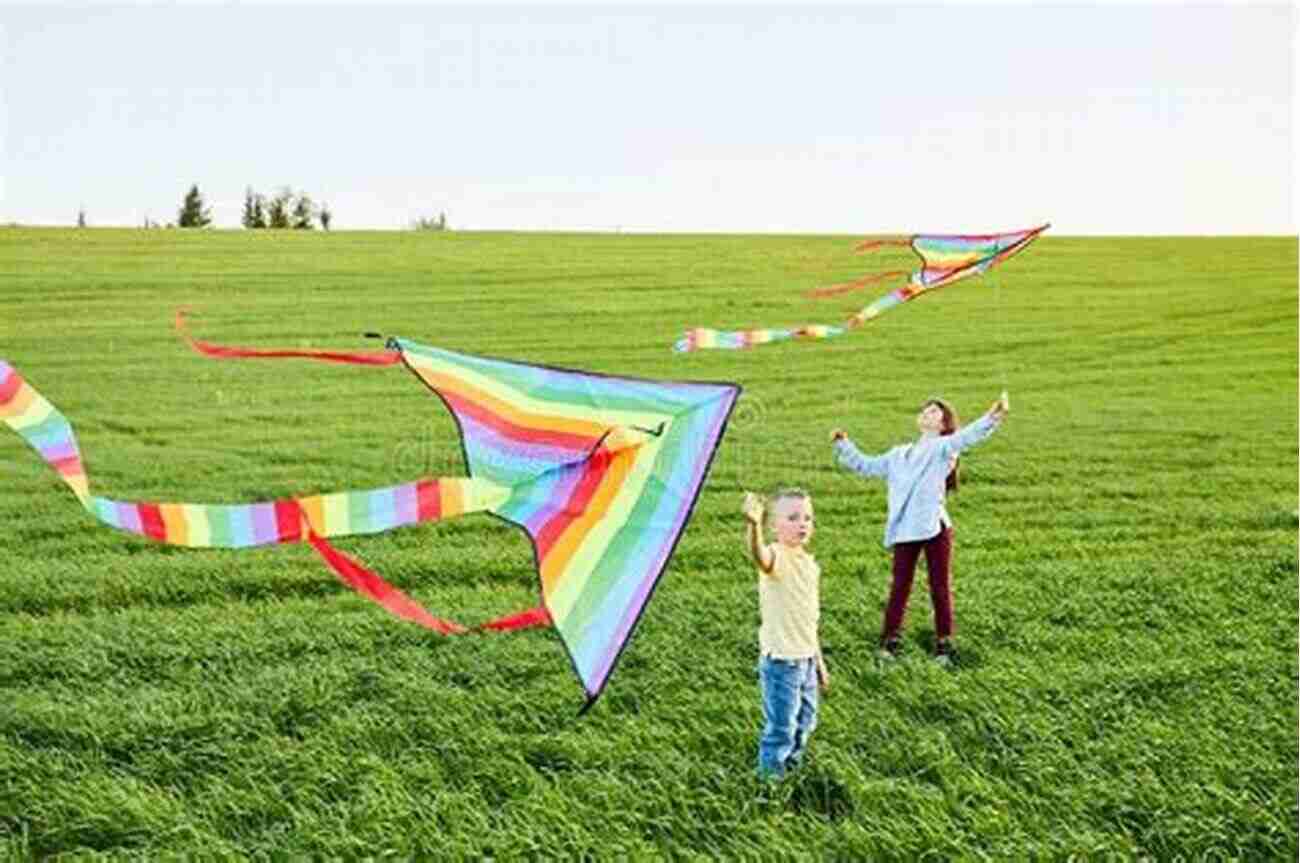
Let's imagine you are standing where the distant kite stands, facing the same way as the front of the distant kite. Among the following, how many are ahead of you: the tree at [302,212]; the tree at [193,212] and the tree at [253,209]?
0

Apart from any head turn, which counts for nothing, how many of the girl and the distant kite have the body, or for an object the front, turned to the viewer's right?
1

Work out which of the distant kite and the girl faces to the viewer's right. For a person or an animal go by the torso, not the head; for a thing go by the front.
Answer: the distant kite

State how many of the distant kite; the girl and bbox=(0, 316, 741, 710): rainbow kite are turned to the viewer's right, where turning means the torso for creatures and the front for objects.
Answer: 2

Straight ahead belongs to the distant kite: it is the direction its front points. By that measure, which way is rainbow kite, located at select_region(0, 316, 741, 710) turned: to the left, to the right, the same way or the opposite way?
the same way

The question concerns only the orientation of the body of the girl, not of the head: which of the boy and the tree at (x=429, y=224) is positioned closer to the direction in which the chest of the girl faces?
the boy

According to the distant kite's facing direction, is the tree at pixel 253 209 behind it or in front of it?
behind

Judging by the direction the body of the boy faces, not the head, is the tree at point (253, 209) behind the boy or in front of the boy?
behind

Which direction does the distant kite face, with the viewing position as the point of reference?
facing to the right of the viewer

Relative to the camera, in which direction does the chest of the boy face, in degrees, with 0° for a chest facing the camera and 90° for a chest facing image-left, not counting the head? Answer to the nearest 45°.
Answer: approximately 315°

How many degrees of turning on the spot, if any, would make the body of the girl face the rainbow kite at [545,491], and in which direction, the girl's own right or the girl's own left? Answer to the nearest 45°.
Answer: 0° — they already face it

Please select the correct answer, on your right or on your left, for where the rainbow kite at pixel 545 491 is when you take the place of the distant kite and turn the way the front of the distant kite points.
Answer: on your right
